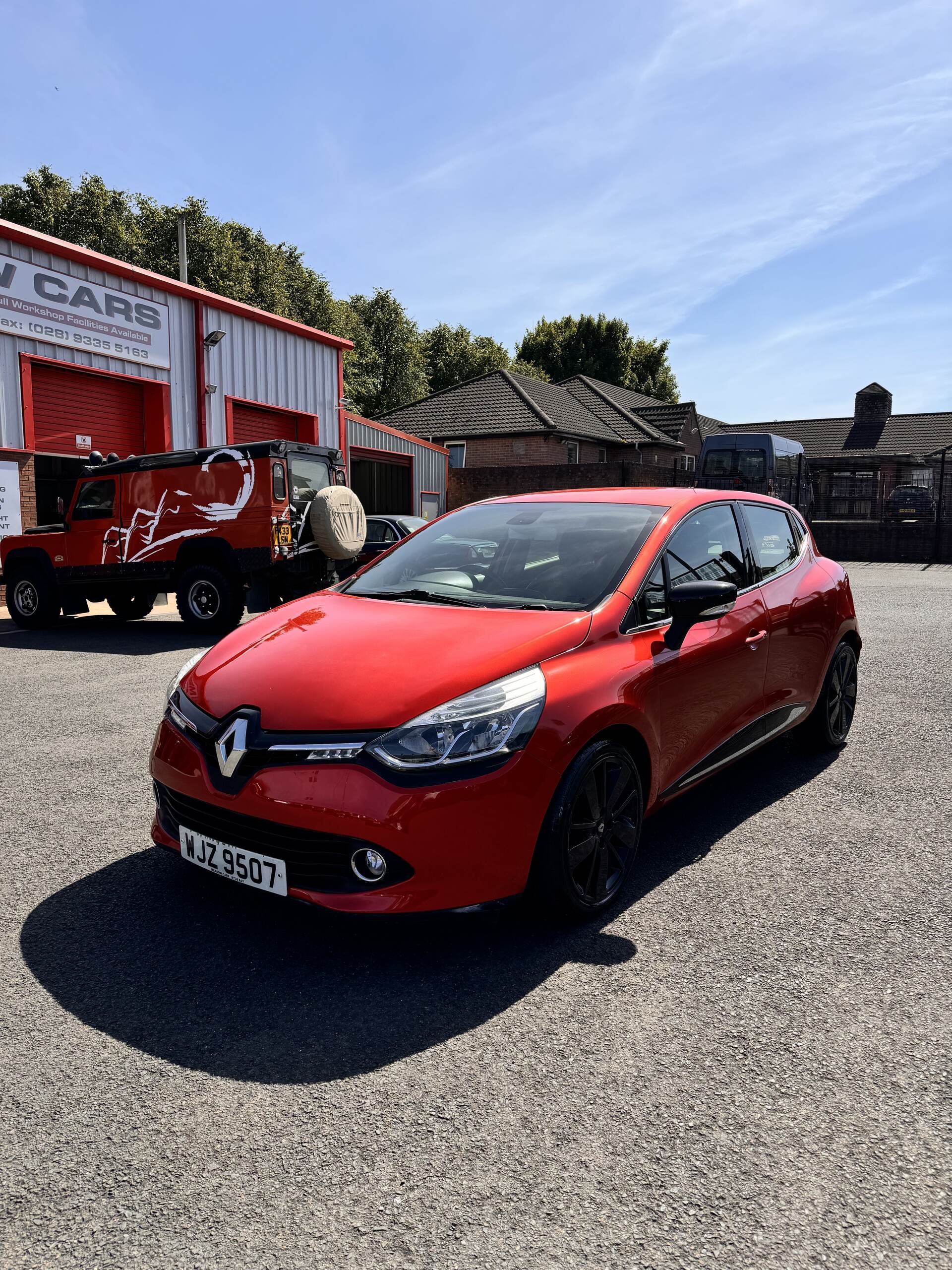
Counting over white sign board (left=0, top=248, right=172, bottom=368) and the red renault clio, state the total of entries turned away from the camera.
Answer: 0

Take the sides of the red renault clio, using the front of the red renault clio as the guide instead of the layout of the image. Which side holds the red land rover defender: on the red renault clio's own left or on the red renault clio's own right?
on the red renault clio's own right

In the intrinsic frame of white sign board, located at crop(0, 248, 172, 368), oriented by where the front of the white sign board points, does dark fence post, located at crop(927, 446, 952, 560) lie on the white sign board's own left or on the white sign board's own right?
on the white sign board's own left

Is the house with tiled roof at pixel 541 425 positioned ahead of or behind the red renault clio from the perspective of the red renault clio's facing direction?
behind

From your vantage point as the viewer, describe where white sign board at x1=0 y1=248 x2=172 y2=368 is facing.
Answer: facing the viewer and to the right of the viewer

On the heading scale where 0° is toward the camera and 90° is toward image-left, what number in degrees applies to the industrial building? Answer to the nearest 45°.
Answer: approximately 315°

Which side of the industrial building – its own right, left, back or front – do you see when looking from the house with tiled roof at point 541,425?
left

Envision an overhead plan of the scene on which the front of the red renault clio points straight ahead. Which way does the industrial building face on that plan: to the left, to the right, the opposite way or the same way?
to the left

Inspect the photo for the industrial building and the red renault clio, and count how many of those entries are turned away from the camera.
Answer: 0

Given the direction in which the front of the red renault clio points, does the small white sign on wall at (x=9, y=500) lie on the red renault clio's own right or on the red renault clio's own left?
on the red renault clio's own right

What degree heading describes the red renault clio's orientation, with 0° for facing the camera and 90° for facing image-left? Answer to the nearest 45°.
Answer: approximately 45°
